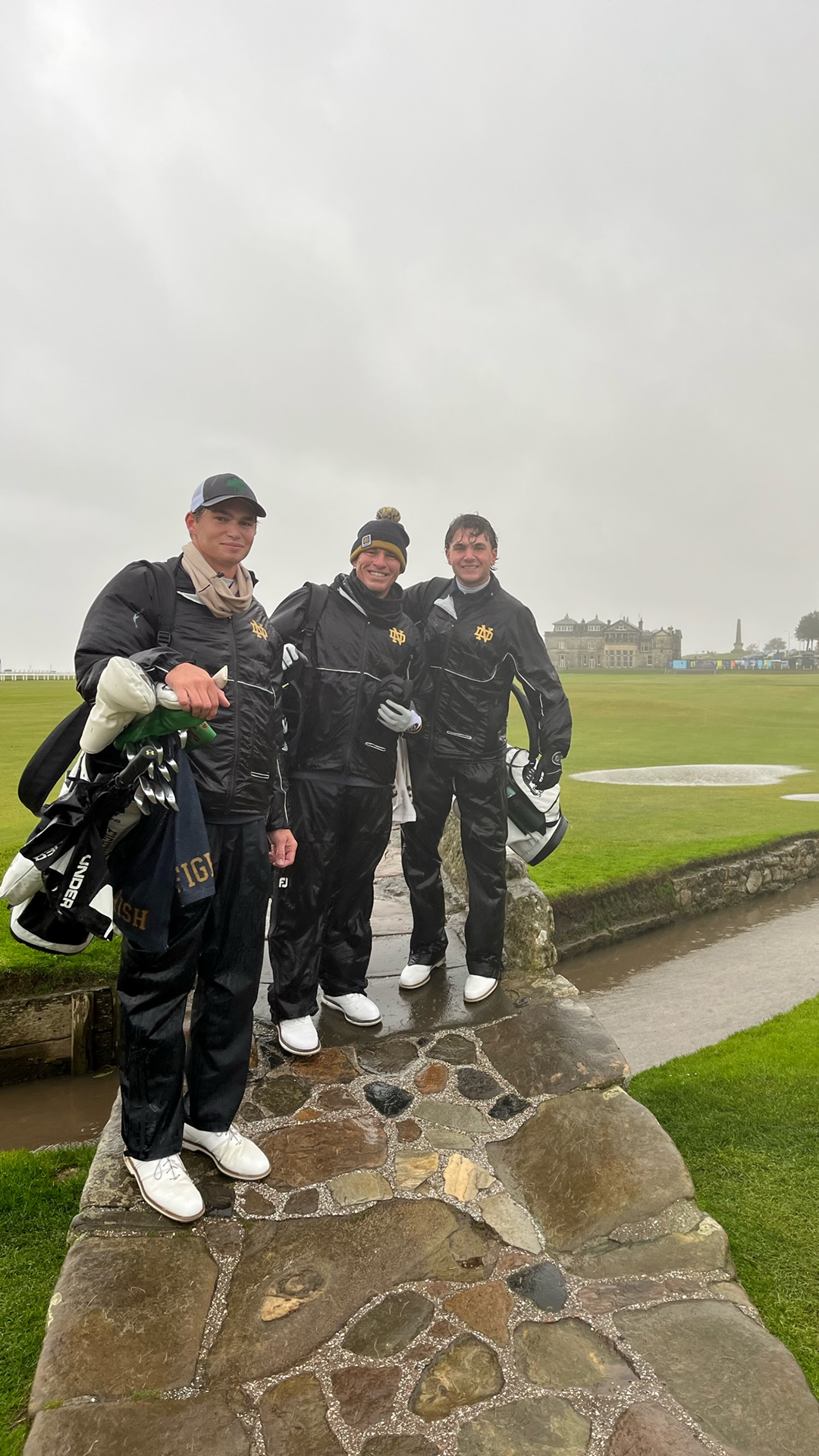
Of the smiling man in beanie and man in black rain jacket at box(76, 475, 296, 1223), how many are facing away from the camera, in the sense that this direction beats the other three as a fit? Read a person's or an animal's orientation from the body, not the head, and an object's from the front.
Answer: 0

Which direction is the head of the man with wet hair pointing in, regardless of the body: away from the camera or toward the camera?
toward the camera

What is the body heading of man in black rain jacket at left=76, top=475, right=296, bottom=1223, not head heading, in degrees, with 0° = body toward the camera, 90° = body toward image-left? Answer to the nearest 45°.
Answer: approximately 315°

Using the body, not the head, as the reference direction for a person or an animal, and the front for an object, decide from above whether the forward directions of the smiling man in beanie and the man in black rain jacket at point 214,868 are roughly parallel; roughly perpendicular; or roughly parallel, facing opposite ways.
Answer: roughly parallel

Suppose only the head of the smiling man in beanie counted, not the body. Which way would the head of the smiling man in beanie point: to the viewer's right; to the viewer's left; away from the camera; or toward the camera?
toward the camera

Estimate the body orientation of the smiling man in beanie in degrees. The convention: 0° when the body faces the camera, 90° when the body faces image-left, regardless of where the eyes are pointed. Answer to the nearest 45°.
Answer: approximately 315°

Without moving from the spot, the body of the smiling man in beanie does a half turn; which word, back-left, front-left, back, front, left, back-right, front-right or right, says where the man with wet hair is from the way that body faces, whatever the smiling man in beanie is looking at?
right

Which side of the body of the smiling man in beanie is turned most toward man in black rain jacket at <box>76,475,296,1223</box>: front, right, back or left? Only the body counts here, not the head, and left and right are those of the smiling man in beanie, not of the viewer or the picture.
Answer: right

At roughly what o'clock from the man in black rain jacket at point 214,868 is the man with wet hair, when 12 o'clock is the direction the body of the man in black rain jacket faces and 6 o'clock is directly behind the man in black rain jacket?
The man with wet hair is roughly at 9 o'clock from the man in black rain jacket.
